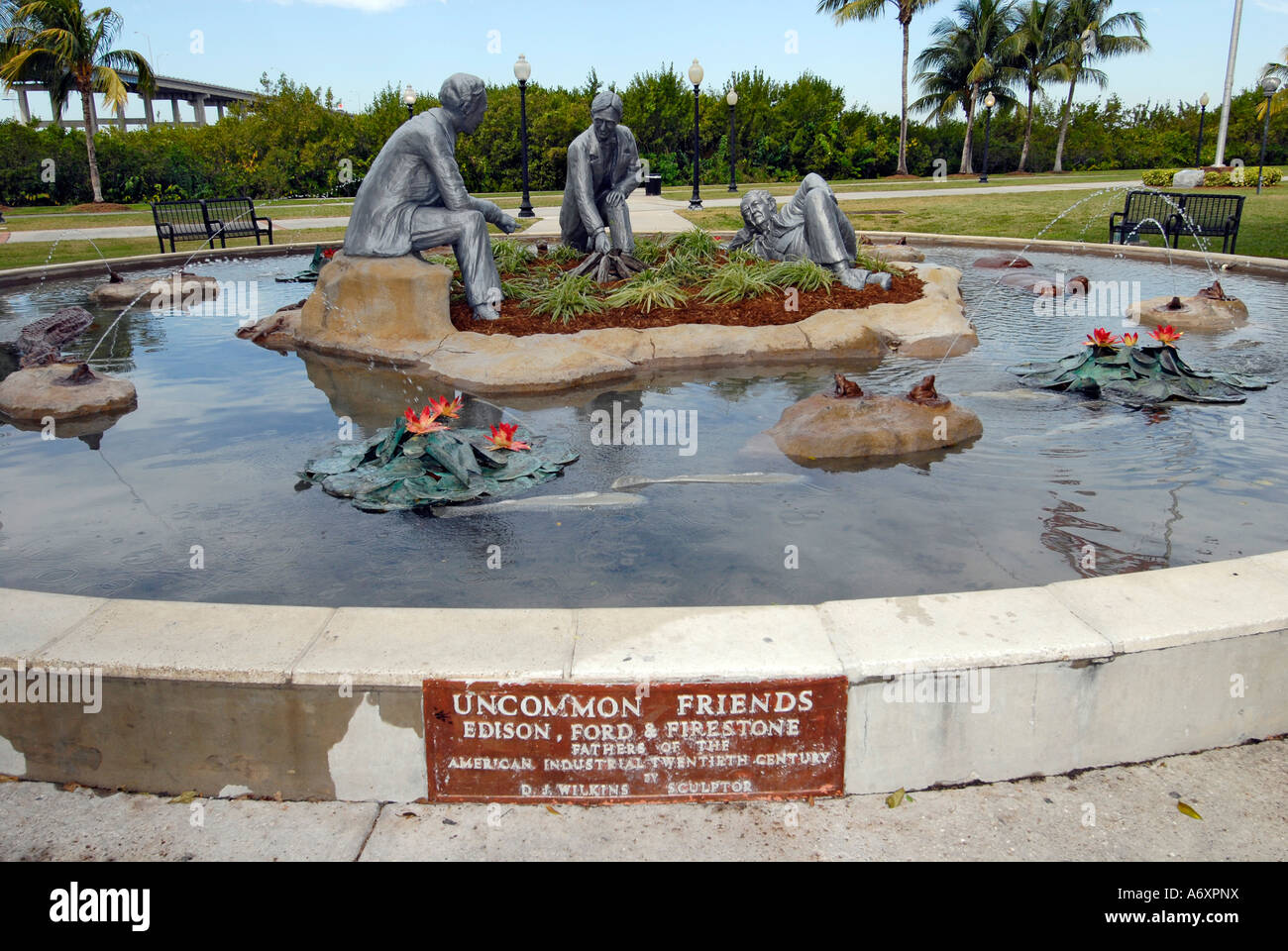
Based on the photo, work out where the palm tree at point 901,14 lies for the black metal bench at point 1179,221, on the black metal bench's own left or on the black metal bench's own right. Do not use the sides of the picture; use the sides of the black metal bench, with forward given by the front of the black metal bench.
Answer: on the black metal bench's own right

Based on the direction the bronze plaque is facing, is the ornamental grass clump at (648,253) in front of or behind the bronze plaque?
behind

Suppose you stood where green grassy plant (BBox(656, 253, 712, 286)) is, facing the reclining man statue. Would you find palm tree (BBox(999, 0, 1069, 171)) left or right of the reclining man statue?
left

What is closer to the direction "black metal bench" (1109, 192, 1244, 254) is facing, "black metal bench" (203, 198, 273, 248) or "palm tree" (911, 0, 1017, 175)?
the black metal bench

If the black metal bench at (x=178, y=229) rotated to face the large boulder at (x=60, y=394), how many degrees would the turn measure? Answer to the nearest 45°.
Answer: approximately 45° to its right

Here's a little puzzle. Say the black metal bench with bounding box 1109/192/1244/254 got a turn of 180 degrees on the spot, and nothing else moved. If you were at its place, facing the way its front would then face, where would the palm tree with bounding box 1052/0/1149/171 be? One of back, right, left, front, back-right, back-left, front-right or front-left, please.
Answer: front-left

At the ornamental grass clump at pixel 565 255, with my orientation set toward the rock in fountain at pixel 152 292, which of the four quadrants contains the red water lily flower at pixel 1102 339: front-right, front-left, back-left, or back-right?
back-left

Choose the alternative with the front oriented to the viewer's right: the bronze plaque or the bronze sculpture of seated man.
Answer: the bronze sculpture of seated man

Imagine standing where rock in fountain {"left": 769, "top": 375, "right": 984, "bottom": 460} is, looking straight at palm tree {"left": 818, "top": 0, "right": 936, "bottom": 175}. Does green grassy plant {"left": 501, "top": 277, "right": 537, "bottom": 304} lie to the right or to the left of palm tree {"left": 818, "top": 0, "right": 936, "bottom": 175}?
left
